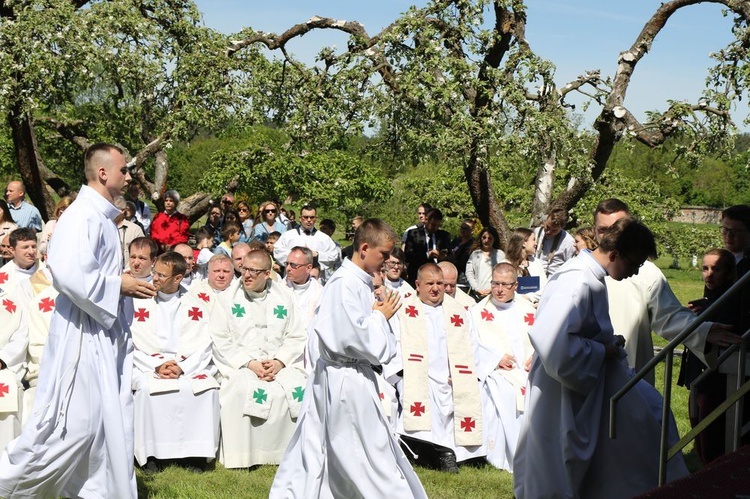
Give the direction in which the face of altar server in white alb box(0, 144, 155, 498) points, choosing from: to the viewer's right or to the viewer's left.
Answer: to the viewer's right

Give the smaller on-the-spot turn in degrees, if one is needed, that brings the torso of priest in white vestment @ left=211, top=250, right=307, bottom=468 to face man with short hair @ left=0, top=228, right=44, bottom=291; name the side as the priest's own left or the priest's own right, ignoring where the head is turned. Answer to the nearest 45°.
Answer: approximately 90° to the priest's own right

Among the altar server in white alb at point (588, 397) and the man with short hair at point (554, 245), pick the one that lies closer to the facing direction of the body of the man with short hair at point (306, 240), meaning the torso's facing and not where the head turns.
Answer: the altar server in white alb

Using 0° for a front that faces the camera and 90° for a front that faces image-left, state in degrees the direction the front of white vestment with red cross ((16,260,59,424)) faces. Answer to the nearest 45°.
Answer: approximately 0°
